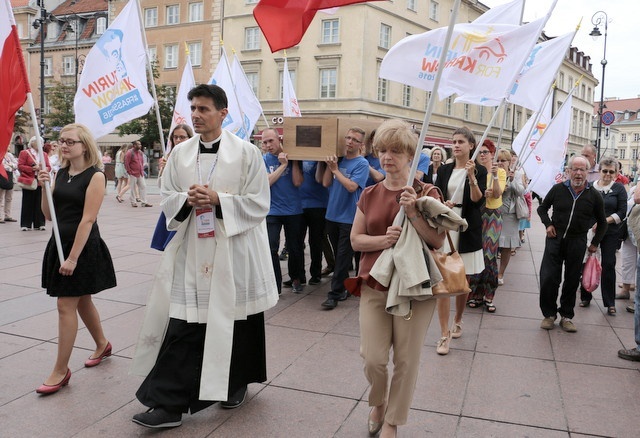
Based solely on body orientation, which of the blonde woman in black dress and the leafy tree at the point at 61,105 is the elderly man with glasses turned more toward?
the blonde woman in black dress

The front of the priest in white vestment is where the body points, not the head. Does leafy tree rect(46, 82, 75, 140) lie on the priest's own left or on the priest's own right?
on the priest's own right

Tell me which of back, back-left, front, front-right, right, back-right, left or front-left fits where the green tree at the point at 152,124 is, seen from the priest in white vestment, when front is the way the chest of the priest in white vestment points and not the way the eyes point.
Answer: back-right

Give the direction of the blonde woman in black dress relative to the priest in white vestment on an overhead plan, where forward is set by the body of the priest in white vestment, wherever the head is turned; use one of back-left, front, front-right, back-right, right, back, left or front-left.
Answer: right

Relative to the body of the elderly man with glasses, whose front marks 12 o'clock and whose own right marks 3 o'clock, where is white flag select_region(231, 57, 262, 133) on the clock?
The white flag is roughly at 4 o'clock from the elderly man with glasses.

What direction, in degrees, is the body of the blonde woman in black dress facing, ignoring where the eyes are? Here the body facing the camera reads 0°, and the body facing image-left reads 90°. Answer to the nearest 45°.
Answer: approximately 45°

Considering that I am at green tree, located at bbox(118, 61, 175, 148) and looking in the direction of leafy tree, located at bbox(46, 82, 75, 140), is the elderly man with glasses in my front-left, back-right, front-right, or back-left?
back-left

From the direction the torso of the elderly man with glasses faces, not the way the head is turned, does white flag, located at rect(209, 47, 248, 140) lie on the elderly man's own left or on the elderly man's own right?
on the elderly man's own right

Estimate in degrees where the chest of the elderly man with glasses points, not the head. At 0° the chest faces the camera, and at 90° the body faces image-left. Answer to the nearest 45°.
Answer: approximately 0°

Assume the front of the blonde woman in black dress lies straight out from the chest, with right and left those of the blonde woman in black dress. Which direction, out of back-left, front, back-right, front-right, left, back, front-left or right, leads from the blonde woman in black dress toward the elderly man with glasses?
back-left

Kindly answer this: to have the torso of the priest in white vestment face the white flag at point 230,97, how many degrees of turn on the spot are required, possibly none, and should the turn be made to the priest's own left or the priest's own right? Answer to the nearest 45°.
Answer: approximately 135° to the priest's own right

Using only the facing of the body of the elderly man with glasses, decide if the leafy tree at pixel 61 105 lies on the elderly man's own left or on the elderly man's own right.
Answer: on the elderly man's own right
